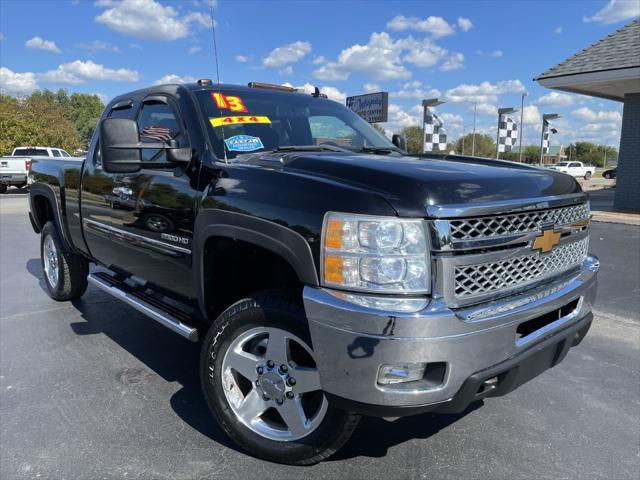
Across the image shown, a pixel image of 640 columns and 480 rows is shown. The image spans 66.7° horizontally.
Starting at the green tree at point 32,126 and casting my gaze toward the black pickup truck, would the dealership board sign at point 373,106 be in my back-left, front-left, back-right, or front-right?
front-left

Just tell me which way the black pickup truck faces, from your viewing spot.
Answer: facing the viewer and to the right of the viewer

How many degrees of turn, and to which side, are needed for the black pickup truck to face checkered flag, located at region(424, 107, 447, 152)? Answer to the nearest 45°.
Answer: approximately 135° to its left

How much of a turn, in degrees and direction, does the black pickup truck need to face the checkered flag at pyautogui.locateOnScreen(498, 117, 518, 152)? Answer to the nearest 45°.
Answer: approximately 90° to its left

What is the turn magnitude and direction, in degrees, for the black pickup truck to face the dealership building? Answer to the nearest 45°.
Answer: approximately 90° to its left

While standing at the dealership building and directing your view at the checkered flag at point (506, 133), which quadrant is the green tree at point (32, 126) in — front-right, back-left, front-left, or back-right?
front-left

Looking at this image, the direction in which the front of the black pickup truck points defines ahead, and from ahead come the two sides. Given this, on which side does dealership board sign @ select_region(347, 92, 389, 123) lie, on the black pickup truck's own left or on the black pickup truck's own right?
on the black pickup truck's own left

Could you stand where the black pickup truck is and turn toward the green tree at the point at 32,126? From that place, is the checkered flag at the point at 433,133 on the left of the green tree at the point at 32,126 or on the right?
right

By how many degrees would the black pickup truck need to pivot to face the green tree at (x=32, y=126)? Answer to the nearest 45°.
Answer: approximately 180°

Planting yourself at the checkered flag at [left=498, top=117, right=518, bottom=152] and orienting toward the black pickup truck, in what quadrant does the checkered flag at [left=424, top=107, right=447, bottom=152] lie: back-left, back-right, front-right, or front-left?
front-right

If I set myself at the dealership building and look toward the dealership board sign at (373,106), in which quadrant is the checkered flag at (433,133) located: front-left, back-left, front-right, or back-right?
front-right
